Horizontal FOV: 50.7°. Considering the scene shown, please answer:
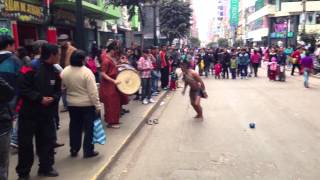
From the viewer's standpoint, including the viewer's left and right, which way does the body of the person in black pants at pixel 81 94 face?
facing away from the viewer and to the right of the viewer

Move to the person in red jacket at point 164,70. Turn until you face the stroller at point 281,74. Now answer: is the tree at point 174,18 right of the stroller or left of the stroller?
left

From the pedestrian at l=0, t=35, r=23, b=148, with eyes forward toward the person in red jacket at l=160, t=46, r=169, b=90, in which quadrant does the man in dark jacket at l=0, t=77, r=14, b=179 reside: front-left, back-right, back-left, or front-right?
back-right

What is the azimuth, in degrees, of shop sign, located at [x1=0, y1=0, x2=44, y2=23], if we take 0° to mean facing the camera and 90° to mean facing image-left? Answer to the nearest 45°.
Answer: approximately 315°

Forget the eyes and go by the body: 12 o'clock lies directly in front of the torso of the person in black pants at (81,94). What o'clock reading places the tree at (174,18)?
The tree is roughly at 11 o'clock from the person in black pants.
